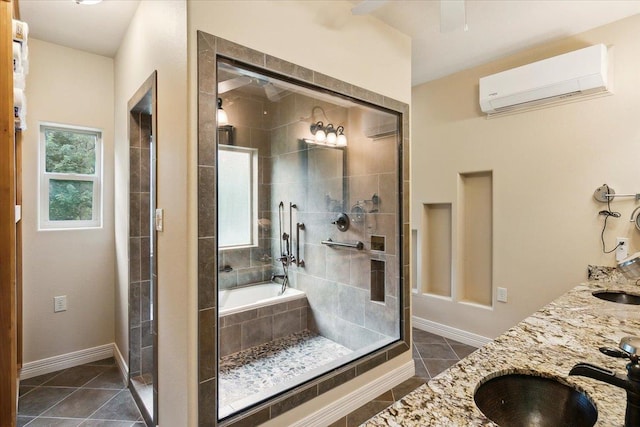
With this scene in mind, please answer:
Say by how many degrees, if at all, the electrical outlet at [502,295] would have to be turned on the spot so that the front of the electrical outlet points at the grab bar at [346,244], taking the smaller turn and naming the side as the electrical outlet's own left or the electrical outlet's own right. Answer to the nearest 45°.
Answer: approximately 45° to the electrical outlet's own right

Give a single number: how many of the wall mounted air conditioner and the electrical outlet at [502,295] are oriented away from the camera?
0

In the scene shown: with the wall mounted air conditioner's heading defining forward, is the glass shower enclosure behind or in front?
in front

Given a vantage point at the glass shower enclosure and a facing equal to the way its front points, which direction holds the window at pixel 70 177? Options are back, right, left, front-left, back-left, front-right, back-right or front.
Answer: back-right

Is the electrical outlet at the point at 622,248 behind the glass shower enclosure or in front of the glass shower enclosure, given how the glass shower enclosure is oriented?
in front

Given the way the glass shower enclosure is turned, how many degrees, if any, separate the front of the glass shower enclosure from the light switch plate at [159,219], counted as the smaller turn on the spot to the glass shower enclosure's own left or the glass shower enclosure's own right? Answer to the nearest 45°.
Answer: approximately 90° to the glass shower enclosure's own right

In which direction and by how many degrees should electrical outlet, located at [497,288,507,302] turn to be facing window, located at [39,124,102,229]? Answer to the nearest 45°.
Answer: approximately 45° to its right

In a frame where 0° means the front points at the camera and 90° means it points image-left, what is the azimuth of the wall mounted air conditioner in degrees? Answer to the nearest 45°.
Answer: approximately 45°

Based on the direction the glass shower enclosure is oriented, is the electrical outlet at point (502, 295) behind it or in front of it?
in front

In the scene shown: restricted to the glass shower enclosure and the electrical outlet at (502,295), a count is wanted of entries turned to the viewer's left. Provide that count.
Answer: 0

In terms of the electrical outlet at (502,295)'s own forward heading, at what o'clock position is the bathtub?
The bathtub is roughly at 2 o'clock from the electrical outlet.

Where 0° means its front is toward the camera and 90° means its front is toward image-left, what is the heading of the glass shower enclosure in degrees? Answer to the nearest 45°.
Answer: approximately 315°
